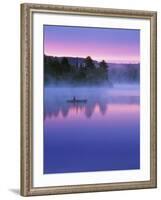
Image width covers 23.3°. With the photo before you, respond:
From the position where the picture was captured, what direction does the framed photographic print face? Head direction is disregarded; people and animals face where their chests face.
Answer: facing the viewer and to the right of the viewer
